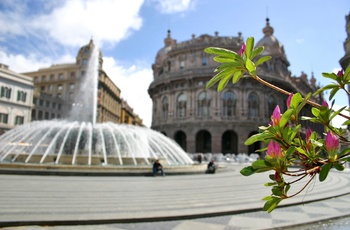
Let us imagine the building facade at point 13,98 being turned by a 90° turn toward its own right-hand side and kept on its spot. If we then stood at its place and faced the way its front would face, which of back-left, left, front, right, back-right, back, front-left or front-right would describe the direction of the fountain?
front-left

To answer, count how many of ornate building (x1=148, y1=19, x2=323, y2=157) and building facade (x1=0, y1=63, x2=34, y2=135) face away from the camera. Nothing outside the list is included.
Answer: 0

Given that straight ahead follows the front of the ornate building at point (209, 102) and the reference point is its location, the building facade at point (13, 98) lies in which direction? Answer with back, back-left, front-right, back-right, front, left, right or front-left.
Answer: right

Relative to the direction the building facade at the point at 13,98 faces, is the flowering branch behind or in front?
in front

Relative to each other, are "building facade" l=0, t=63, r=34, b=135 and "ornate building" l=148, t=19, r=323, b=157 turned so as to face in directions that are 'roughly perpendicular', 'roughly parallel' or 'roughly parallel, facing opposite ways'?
roughly perpendicular

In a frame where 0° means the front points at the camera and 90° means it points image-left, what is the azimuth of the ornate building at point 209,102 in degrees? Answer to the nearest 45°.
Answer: approximately 0°

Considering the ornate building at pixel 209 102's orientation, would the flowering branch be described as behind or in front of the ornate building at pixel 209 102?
in front

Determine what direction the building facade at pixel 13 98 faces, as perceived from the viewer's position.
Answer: facing the viewer and to the right of the viewer
